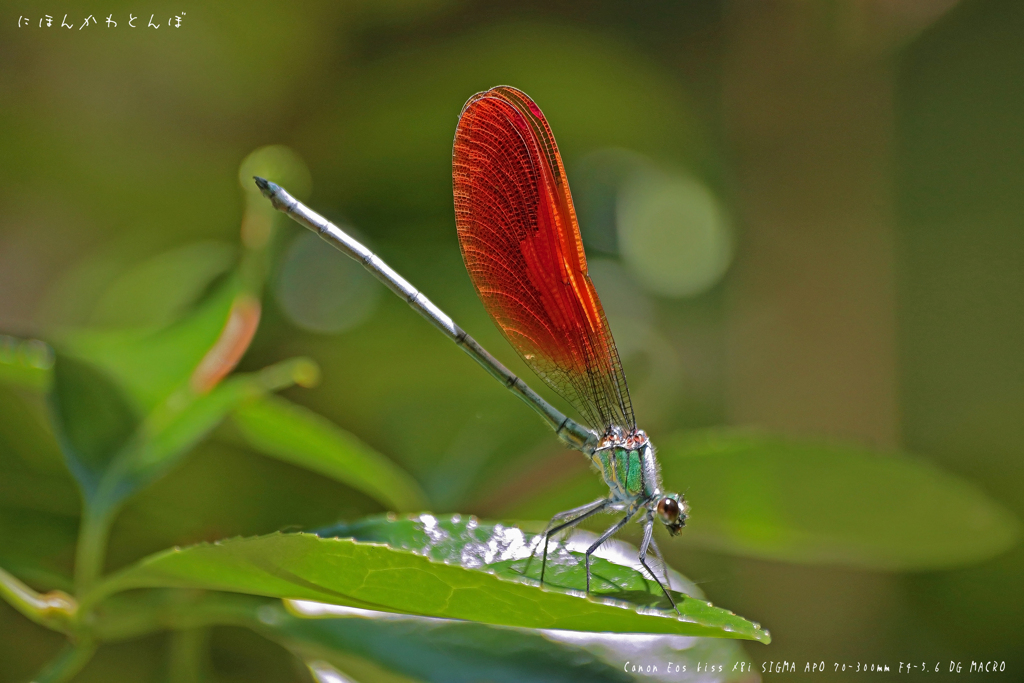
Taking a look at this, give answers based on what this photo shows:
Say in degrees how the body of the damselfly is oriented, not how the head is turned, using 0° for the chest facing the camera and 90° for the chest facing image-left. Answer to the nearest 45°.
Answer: approximately 270°

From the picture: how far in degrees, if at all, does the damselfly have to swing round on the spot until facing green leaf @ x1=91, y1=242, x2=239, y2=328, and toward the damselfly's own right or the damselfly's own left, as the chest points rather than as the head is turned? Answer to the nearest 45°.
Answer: approximately 135° to the damselfly's own left
